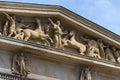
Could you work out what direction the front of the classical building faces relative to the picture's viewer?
facing the viewer and to the right of the viewer
